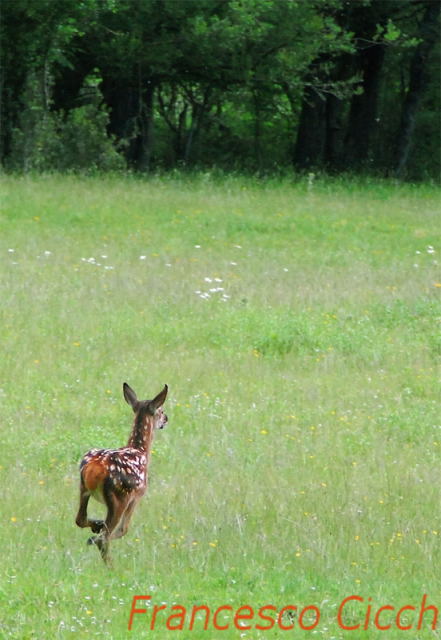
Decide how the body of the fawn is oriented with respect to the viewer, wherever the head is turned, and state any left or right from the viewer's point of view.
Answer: facing away from the viewer and to the right of the viewer
